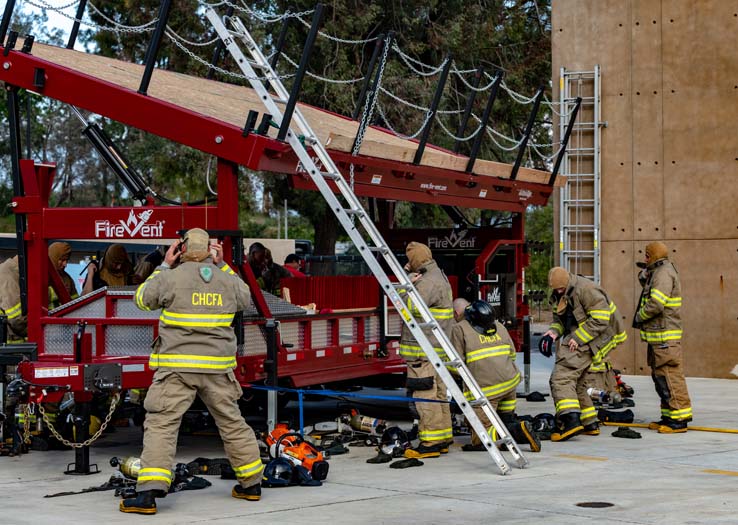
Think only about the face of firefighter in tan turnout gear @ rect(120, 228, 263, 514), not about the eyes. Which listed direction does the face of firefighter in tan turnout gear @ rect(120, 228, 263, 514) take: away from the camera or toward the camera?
away from the camera

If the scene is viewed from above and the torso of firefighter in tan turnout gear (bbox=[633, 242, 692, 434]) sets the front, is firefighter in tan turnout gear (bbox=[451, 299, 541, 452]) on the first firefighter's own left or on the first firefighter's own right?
on the first firefighter's own left

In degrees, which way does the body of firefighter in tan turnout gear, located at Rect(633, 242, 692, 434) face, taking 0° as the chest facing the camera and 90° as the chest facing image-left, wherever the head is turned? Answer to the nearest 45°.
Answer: approximately 90°

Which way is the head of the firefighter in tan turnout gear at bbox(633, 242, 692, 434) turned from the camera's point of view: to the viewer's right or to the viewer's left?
to the viewer's left

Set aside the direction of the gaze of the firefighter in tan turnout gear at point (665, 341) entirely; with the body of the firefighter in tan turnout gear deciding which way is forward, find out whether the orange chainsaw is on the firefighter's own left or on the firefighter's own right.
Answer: on the firefighter's own left

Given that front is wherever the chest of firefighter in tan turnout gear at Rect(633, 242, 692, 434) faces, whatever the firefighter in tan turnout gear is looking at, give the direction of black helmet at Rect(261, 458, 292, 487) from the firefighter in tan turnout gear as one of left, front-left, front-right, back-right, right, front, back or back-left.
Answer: front-left

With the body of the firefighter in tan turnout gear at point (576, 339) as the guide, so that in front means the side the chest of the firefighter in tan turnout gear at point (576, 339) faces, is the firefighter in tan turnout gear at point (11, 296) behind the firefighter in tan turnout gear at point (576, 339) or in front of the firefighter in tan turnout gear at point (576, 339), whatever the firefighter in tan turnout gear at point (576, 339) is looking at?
in front
